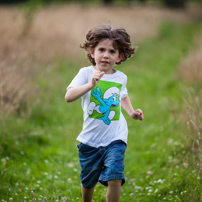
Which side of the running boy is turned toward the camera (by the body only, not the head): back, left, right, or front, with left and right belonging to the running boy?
front
